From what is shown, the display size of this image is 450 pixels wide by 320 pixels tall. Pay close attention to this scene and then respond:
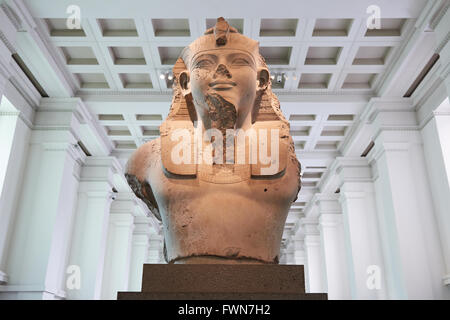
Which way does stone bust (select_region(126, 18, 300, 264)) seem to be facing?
toward the camera

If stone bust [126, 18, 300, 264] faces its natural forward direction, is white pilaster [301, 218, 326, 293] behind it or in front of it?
behind

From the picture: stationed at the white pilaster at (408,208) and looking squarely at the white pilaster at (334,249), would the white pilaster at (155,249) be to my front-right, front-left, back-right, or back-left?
front-left

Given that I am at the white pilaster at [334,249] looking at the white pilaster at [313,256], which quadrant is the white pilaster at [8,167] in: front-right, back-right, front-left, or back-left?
back-left

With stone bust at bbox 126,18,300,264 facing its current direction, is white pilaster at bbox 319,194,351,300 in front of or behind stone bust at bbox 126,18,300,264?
behind

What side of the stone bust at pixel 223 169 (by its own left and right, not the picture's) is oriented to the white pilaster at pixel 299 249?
back

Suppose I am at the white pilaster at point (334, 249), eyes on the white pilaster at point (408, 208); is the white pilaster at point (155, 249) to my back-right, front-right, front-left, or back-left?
back-right
